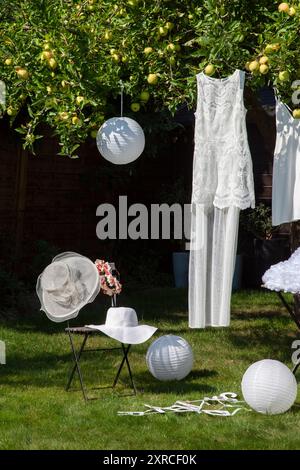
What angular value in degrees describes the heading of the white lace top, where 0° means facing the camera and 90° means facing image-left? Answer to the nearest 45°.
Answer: approximately 0°

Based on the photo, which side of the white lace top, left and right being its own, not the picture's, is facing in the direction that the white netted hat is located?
right

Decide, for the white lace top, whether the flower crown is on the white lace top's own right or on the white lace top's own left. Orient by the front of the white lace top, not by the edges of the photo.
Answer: on the white lace top's own right

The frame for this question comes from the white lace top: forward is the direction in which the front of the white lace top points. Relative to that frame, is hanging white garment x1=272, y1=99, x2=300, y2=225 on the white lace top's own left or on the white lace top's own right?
on the white lace top's own left
